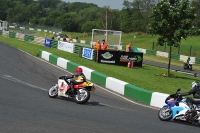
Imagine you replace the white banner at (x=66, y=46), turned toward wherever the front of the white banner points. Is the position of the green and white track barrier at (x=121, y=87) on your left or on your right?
on your left

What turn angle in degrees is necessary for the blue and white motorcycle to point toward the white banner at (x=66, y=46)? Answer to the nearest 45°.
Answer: approximately 45° to its right

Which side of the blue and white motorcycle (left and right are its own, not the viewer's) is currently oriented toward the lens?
left

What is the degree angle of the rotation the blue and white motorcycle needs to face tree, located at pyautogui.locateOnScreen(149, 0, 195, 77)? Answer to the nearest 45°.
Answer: approximately 90° to its right

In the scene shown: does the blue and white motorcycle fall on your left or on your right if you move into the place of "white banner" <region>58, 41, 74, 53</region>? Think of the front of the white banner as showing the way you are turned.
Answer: on your left

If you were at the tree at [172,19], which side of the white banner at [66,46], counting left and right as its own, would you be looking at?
left

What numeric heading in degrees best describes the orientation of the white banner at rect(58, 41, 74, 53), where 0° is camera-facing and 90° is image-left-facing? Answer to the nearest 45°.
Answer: approximately 45°

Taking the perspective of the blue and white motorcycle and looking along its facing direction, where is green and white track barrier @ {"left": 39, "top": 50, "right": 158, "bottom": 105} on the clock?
The green and white track barrier is roughly at 2 o'clock from the blue and white motorcycle.
